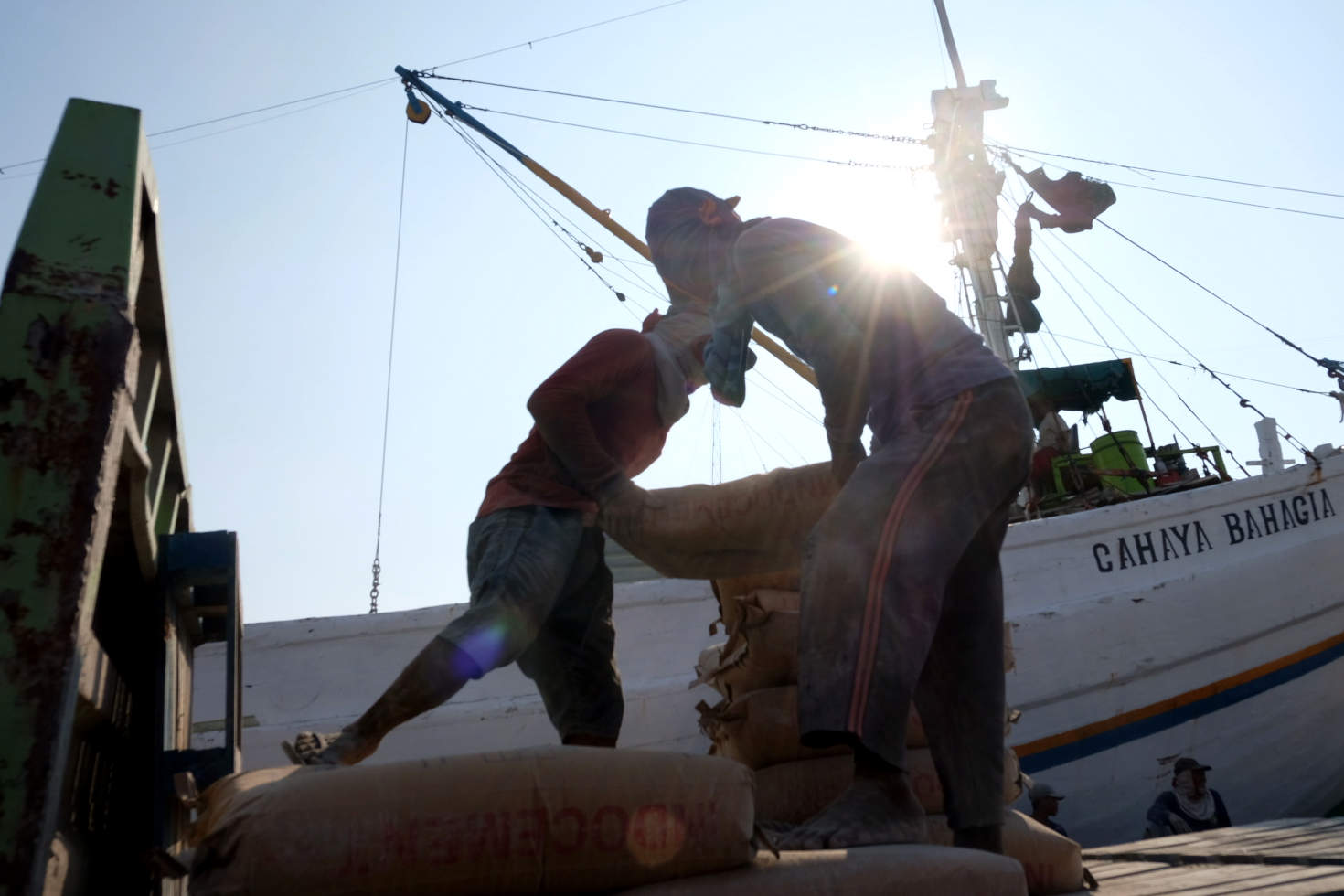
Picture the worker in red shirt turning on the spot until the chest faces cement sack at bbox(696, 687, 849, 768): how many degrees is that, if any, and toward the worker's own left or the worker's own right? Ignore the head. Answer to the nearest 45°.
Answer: approximately 45° to the worker's own left

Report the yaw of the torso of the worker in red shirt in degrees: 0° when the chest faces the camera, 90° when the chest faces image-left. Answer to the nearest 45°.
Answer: approximately 270°

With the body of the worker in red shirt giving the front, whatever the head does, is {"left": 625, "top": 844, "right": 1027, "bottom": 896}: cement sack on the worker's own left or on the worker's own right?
on the worker's own right

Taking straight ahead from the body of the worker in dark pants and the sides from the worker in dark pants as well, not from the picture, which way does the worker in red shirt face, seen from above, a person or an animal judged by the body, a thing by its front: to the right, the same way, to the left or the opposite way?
the opposite way

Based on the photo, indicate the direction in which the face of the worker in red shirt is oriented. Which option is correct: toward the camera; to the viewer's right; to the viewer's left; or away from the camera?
to the viewer's right

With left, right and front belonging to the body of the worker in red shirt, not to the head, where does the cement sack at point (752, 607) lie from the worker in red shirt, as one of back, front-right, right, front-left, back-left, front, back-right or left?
front-left

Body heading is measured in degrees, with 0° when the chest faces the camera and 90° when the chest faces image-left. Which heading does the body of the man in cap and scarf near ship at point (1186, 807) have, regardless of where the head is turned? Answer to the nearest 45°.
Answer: approximately 315°

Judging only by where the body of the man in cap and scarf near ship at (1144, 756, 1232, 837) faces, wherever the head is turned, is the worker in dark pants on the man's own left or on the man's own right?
on the man's own right

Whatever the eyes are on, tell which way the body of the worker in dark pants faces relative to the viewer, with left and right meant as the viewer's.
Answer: facing to the left of the viewer

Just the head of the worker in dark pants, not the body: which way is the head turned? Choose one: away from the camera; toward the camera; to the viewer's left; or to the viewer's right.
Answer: to the viewer's left

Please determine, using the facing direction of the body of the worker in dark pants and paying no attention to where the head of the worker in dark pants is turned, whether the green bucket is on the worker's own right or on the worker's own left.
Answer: on the worker's own right

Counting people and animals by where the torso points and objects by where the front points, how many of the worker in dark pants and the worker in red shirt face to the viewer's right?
1

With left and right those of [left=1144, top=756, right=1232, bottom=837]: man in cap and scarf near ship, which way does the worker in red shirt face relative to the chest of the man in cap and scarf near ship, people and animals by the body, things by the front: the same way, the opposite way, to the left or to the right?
to the left

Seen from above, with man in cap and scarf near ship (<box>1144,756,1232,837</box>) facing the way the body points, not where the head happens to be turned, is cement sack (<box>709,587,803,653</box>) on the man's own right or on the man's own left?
on the man's own right
